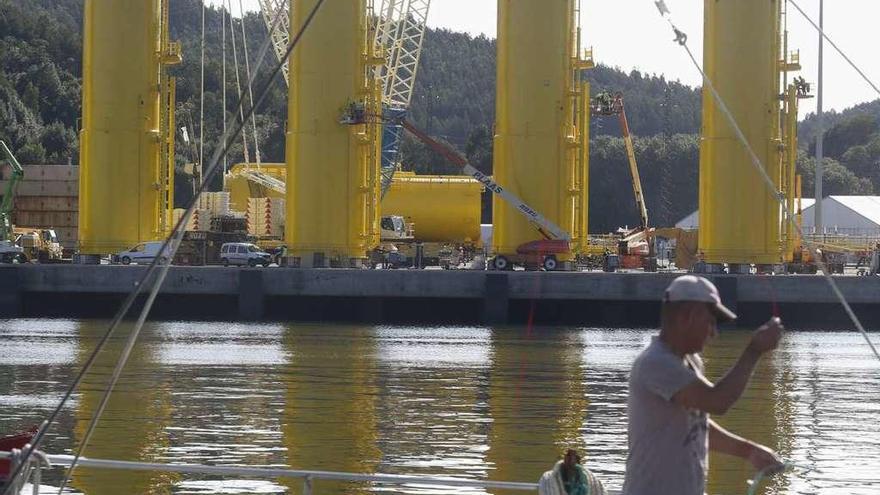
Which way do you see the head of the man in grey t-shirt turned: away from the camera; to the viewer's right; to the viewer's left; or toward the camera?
to the viewer's right

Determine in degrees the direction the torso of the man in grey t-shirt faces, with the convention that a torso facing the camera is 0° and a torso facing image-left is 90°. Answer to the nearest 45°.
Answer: approximately 270°
